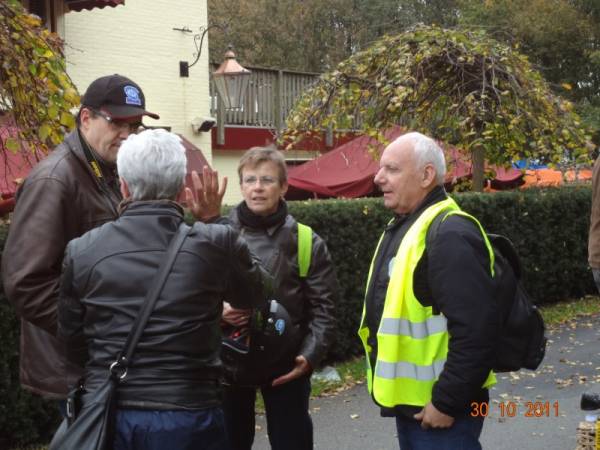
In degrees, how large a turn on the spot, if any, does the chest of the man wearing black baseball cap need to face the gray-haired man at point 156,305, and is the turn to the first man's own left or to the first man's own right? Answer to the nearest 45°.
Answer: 0° — they already face them

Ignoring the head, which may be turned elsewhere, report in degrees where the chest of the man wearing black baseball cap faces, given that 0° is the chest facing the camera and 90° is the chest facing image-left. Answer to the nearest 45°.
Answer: approximately 315°

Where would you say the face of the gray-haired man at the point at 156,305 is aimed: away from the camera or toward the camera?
away from the camera

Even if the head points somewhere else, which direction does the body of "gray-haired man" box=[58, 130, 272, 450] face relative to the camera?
away from the camera

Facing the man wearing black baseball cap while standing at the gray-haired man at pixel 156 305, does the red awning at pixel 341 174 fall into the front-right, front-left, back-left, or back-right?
front-right

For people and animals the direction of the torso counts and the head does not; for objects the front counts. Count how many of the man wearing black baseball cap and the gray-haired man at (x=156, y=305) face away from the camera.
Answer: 1

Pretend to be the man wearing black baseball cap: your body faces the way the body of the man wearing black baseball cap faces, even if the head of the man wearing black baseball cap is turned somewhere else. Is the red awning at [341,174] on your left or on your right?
on your left

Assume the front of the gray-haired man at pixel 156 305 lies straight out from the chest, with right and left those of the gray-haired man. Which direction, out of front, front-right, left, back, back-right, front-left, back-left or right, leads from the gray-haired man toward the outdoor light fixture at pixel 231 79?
front

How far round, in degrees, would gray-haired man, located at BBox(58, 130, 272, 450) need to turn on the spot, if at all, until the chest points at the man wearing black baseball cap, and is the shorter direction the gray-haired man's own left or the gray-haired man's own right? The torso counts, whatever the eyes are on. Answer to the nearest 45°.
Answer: approximately 45° to the gray-haired man's own left

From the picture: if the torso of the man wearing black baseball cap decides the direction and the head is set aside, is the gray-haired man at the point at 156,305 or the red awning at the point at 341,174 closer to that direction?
the gray-haired man

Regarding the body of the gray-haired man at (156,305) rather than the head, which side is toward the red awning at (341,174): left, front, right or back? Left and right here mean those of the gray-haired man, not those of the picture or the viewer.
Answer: front

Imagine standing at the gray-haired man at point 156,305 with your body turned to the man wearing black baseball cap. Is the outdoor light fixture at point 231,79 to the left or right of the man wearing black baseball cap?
right

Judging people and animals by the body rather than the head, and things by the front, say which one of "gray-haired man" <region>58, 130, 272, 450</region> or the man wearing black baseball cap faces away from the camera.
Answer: the gray-haired man
